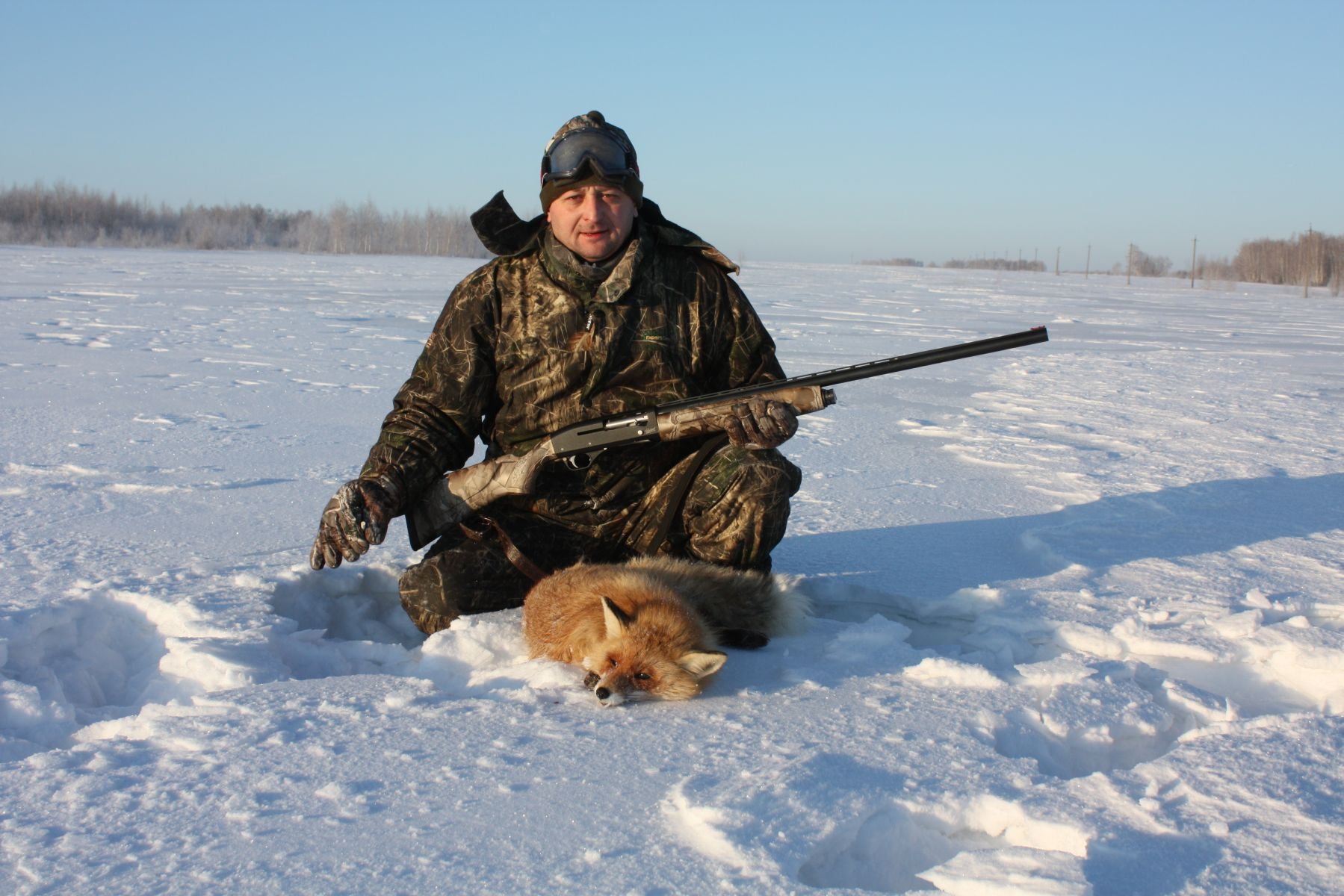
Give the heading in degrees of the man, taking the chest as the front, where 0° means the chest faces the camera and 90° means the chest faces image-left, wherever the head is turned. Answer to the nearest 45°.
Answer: approximately 0°

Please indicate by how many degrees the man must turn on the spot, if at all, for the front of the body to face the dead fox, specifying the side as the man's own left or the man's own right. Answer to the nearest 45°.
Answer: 0° — they already face it
